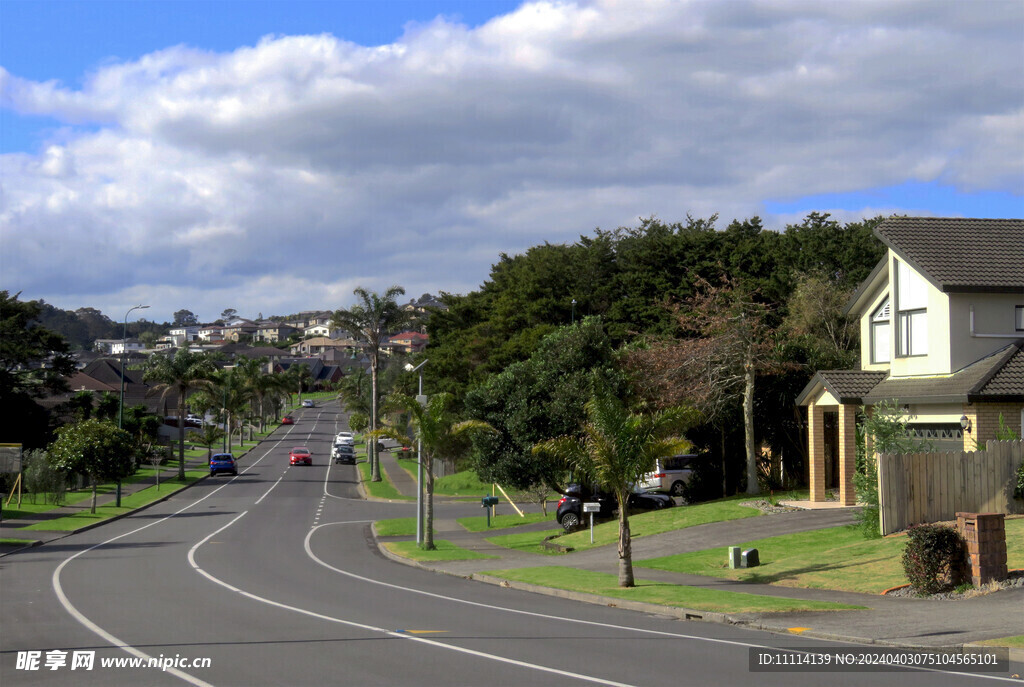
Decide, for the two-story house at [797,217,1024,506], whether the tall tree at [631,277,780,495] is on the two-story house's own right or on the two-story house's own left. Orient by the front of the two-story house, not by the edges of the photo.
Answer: on the two-story house's own right

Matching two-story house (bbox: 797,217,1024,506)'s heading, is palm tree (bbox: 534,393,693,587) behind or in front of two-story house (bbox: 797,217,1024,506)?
in front

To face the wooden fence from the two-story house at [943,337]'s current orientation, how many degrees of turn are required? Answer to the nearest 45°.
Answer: approximately 45° to its left

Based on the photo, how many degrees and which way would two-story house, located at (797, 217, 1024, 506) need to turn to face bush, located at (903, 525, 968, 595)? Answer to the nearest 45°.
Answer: approximately 45° to its left

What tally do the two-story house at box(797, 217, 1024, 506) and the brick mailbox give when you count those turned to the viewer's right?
0

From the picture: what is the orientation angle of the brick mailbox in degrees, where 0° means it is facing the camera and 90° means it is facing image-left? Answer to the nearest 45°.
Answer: approximately 45°

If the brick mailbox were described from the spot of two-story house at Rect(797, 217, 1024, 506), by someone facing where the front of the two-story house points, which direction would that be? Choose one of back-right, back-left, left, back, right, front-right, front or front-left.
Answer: front-left

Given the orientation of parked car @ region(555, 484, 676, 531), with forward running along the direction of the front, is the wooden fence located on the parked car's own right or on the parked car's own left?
on the parked car's own right

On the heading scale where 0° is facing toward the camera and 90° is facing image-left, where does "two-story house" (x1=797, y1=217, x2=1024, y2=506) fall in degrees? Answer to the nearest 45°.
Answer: approximately 45°
